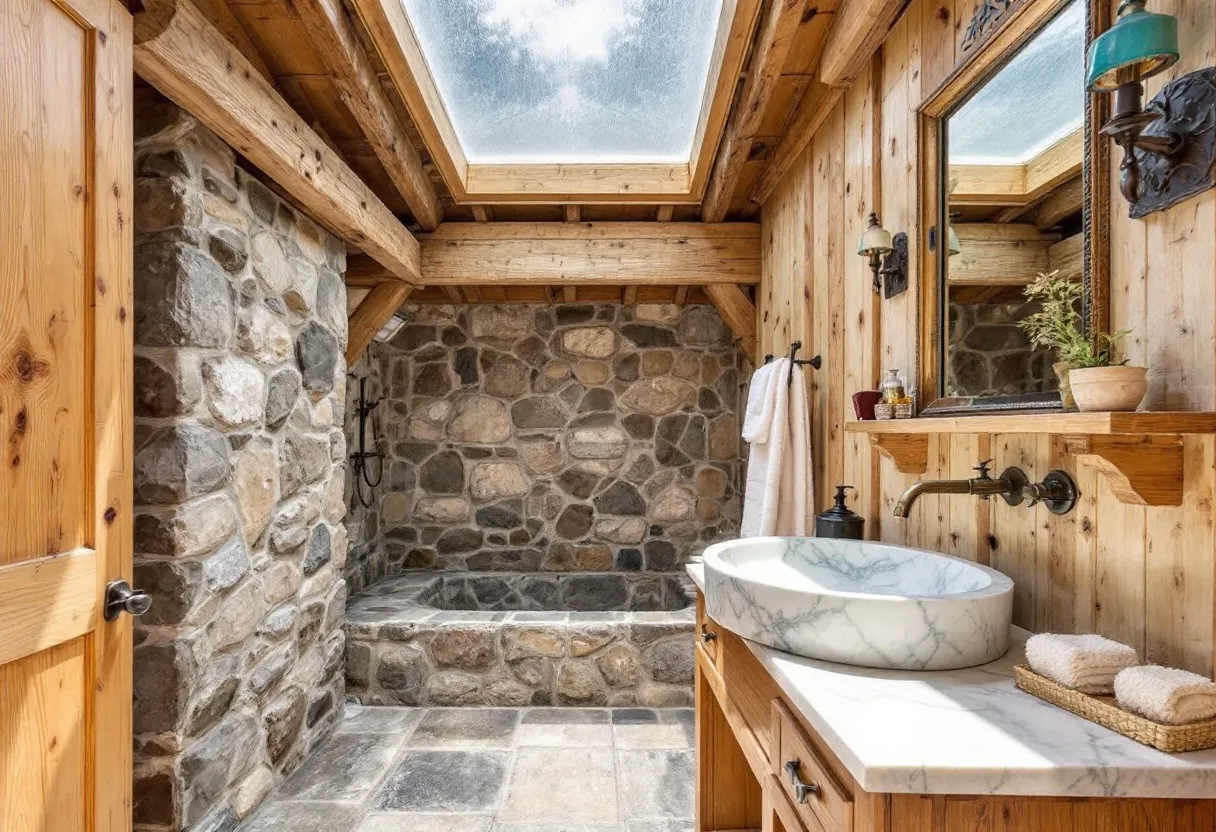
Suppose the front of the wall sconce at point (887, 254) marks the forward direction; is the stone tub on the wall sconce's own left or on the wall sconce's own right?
on the wall sconce's own right

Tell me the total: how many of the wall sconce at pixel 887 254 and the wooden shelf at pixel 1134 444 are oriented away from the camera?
0

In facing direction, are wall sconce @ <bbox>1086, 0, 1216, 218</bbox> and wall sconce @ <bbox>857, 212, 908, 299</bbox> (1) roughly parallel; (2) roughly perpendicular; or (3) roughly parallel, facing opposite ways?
roughly parallel

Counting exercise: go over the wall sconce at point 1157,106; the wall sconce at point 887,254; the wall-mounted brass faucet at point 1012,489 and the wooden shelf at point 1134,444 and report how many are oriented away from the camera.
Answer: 0

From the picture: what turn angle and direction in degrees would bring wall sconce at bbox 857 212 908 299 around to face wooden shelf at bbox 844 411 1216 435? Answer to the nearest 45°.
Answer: approximately 45° to its left

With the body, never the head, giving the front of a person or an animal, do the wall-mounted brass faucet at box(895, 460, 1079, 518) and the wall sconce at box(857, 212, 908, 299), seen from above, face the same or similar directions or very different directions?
same or similar directions

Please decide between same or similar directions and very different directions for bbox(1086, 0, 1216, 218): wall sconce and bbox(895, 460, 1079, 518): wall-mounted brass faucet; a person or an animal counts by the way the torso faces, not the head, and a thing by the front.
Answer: same or similar directions

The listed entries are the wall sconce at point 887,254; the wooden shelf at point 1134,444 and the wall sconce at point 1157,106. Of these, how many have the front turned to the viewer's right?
0

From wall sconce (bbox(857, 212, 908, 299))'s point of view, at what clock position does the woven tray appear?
The woven tray is roughly at 10 o'clock from the wall sconce.

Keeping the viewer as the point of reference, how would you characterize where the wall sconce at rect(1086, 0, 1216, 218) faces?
facing the viewer and to the left of the viewer

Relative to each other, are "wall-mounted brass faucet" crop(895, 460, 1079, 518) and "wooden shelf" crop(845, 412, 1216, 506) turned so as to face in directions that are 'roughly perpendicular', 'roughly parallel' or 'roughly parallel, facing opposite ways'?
roughly parallel

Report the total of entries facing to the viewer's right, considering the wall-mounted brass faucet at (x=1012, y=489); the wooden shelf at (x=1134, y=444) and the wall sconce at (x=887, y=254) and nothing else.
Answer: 0

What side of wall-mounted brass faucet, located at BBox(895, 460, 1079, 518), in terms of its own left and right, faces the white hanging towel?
right

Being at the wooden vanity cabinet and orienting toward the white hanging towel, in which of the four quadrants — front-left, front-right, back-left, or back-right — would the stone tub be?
front-left

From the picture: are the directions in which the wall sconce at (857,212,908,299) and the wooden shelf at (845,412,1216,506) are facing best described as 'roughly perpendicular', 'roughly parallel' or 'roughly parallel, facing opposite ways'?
roughly parallel

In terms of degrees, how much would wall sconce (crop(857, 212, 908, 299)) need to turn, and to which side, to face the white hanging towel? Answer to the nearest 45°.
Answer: approximately 90° to its right
